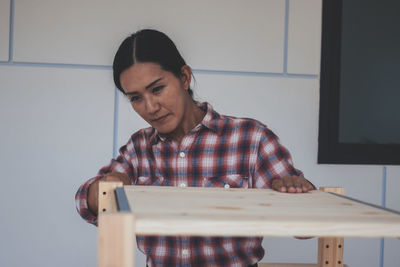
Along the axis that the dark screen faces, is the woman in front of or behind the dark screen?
in front

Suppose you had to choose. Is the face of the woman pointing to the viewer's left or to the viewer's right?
to the viewer's left

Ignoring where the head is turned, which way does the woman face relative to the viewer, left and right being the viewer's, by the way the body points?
facing the viewer

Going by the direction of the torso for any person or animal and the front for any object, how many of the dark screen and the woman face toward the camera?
2

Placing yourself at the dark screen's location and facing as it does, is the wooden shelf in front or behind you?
in front

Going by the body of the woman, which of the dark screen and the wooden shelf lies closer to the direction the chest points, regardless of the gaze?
the wooden shelf

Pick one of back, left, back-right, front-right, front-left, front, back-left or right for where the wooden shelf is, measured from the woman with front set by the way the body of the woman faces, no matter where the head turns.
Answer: front

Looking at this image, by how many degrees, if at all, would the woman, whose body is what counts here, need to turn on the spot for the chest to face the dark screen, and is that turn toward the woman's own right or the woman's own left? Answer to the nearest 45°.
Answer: approximately 135° to the woman's own left
